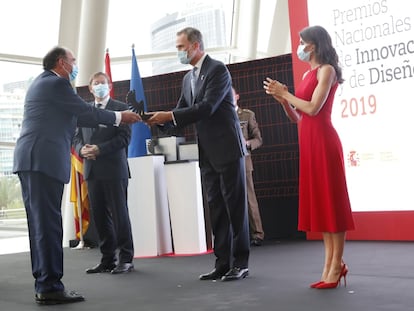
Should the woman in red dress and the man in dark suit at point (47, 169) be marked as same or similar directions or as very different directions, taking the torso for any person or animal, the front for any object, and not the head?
very different directions

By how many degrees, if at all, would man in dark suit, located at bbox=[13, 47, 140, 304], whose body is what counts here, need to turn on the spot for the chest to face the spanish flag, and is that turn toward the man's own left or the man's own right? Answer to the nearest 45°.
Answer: approximately 90° to the man's own left

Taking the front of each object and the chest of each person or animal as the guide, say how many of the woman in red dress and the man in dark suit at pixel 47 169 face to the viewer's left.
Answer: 1

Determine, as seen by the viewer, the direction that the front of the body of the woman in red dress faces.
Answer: to the viewer's left

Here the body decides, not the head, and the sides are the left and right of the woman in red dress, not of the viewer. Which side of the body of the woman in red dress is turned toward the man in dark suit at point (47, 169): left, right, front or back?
front

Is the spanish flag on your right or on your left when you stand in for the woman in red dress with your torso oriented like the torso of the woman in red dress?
on your right

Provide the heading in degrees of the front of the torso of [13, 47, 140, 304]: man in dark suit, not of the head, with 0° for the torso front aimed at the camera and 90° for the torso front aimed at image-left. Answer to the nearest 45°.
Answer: approximately 270°

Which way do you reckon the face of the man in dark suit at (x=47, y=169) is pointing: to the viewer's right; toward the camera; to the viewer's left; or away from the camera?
to the viewer's right

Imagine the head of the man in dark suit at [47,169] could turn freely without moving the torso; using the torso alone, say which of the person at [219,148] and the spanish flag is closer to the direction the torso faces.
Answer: the person

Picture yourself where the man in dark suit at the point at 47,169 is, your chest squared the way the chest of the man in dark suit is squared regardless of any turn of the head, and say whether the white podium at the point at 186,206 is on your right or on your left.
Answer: on your left

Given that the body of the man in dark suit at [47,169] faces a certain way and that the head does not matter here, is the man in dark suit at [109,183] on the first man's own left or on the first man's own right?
on the first man's own left
